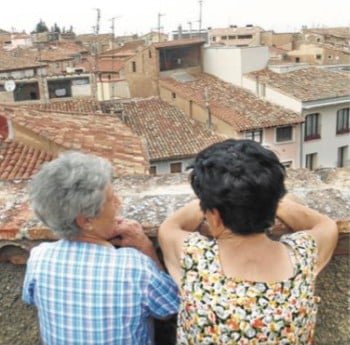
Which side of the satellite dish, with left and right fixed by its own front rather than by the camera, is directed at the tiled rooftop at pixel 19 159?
front

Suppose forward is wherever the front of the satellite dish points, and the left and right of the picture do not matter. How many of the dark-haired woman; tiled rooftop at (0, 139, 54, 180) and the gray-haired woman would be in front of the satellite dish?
3

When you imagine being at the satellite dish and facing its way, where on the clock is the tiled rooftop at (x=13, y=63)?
The tiled rooftop is roughly at 6 o'clock from the satellite dish.

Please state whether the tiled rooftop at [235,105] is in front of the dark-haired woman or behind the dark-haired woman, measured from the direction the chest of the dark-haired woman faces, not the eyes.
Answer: in front

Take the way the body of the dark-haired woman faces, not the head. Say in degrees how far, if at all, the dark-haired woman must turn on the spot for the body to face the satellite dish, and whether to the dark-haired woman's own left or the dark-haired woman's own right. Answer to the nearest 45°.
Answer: approximately 45° to the dark-haired woman's own left

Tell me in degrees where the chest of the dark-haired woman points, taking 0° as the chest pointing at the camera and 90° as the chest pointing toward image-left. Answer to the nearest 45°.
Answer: approximately 180°

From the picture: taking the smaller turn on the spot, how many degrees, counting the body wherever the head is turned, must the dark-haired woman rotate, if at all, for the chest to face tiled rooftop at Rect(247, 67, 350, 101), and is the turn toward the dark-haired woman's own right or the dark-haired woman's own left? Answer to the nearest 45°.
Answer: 0° — they already face it

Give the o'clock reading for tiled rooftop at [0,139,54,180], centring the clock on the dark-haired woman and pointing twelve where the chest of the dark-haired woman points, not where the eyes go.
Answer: The tiled rooftop is roughly at 11 o'clock from the dark-haired woman.

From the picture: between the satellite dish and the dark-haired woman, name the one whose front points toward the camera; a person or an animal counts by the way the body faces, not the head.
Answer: the satellite dish

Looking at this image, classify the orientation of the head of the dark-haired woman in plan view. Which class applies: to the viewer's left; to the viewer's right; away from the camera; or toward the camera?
away from the camera

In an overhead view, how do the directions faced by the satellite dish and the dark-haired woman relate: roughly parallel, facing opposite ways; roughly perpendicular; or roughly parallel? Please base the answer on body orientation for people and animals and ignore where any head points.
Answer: roughly parallel, facing opposite ways

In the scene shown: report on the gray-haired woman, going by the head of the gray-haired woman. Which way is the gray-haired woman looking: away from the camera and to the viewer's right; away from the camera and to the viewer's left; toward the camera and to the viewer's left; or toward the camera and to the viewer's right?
away from the camera and to the viewer's right

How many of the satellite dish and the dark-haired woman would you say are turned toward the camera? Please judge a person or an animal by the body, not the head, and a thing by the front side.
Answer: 1

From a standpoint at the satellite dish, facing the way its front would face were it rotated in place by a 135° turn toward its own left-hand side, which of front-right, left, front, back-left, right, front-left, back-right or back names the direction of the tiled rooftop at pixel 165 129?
right

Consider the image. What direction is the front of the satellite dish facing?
toward the camera

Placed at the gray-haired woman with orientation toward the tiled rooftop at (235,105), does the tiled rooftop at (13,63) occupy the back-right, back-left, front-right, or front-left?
front-left
